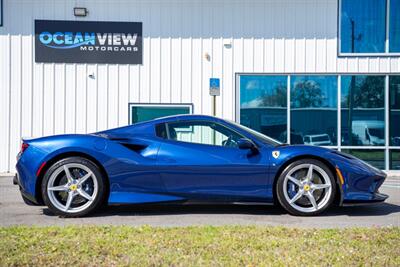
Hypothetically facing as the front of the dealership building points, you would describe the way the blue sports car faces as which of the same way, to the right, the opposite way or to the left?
to the left

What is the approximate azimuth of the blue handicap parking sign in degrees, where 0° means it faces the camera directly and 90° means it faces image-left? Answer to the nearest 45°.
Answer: approximately 0°

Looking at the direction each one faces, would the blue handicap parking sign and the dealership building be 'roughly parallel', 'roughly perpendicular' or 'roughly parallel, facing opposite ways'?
roughly parallel

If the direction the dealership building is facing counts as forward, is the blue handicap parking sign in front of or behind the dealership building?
in front

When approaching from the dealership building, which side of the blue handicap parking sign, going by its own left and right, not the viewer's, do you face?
back

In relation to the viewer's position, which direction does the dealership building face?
facing the viewer

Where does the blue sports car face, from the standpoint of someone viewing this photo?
facing to the right of the viewer

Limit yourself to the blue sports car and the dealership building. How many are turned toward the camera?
1

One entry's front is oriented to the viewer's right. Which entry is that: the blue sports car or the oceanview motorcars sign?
the blue sports car

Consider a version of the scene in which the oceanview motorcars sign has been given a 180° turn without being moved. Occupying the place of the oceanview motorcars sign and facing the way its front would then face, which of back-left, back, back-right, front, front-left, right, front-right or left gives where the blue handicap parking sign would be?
back-right

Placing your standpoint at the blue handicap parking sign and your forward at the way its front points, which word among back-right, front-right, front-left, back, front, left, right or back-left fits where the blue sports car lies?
front

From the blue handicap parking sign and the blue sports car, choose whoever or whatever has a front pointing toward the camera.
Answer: the blue handicap parking sign

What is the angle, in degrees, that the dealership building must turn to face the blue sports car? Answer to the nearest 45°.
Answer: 0° — it already faces it

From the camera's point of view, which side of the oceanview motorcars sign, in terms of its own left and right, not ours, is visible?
front
